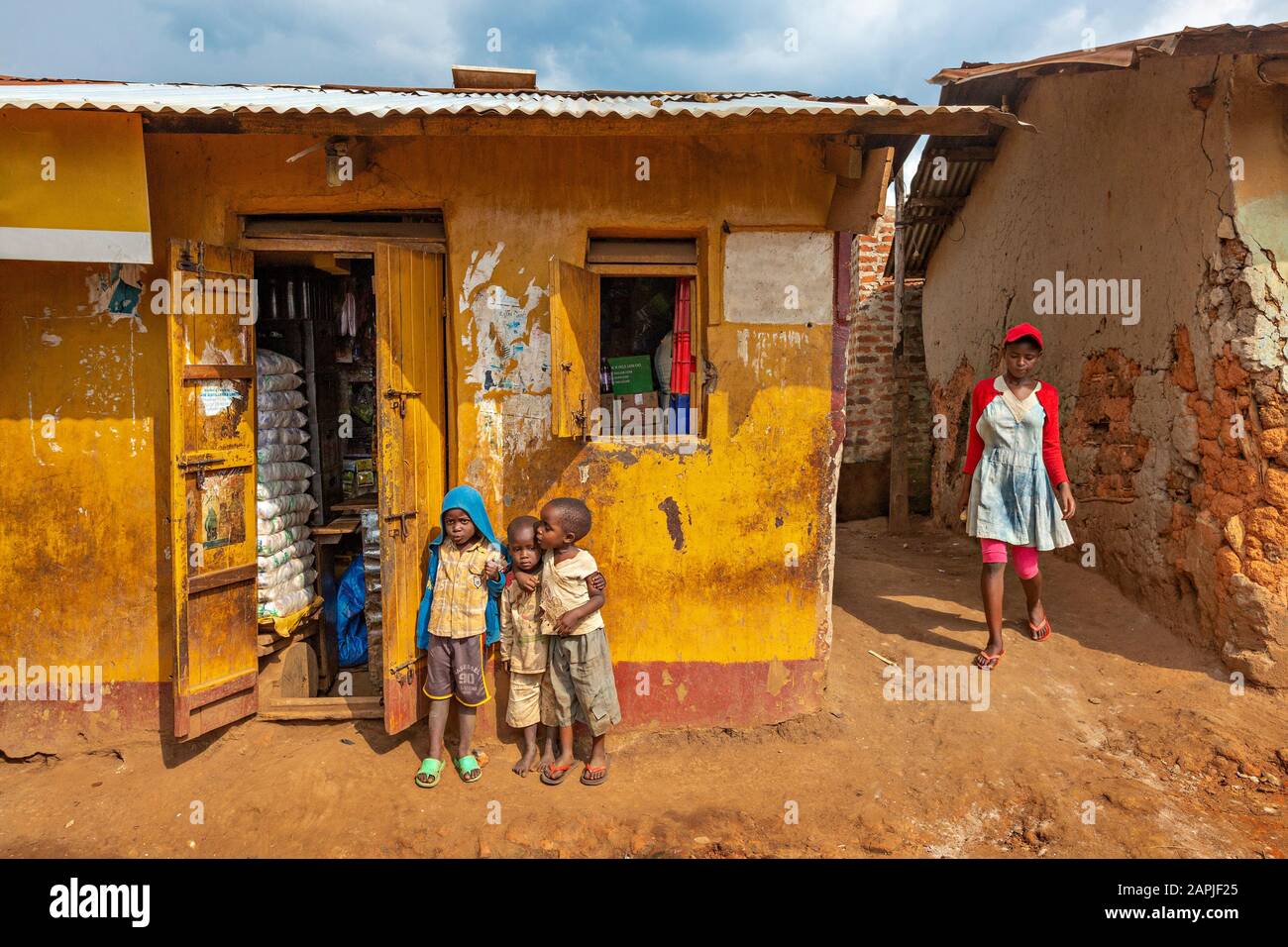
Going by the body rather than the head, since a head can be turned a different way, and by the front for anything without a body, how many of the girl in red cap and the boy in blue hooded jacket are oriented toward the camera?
2

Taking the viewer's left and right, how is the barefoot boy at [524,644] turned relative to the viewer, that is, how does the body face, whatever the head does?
facing the viewer

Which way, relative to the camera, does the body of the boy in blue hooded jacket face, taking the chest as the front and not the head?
toward the camera

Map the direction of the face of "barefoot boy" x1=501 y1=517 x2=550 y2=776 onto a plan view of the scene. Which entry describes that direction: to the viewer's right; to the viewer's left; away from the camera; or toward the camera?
toward the camera

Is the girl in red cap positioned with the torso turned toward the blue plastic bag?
no

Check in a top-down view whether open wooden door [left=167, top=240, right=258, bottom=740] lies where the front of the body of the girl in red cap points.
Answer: no

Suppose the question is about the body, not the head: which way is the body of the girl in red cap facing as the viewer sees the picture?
toward the camera

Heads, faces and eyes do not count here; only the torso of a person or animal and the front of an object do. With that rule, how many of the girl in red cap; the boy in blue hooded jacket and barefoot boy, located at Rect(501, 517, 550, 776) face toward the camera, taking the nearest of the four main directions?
3

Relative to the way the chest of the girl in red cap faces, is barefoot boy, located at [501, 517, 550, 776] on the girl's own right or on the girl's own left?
on the girl's own right
